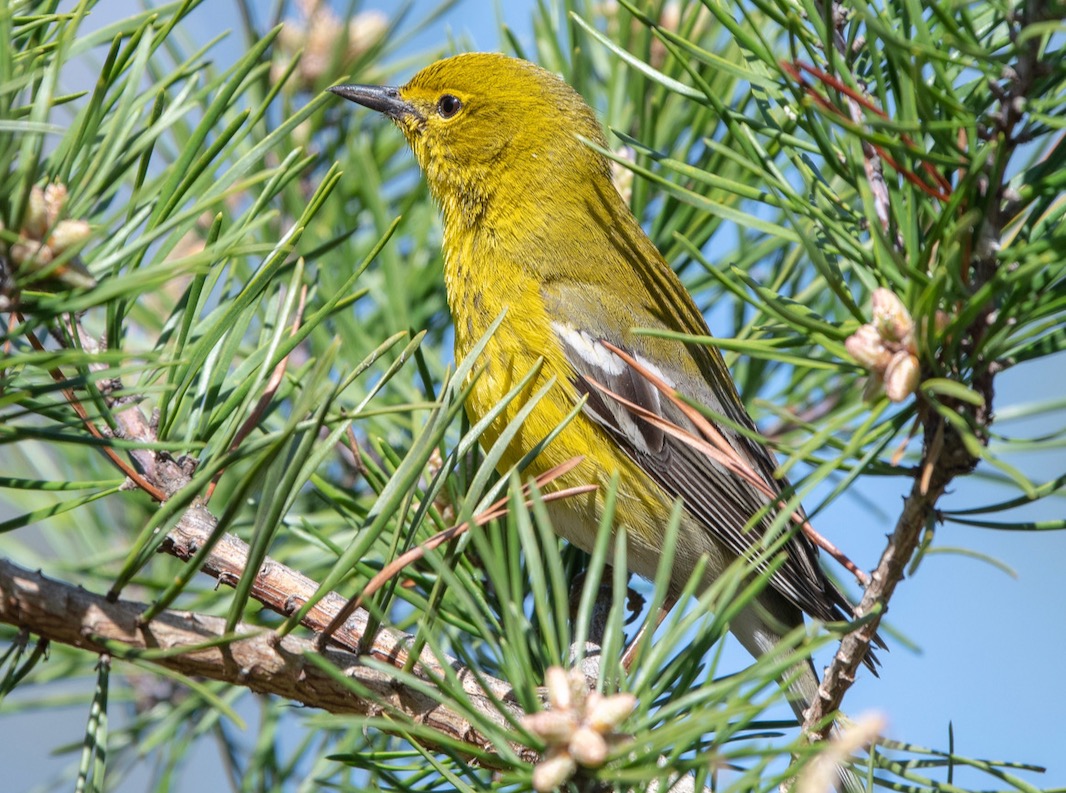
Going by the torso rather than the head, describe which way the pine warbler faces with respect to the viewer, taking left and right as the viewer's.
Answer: facing to the left of the viewer
